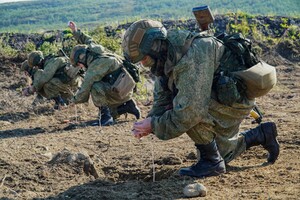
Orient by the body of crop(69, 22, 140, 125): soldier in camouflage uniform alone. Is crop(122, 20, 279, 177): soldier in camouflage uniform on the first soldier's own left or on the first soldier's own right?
on the first soldier's own left

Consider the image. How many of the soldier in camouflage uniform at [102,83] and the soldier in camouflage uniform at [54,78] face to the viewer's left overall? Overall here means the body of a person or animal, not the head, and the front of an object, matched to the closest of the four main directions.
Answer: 2

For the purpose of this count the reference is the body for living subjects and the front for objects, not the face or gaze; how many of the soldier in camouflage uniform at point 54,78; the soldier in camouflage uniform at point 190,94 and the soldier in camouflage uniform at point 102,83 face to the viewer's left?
3

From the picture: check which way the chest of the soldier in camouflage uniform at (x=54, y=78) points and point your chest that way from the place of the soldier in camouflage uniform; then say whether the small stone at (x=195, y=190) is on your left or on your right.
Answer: on your left

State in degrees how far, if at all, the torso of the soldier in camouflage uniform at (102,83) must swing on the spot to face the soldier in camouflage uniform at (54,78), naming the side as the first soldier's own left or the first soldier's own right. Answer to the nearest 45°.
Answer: approximately 45° to the first soldier's own right

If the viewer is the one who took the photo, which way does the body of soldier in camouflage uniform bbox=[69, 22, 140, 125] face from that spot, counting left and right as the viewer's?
facing to the left of the viewer

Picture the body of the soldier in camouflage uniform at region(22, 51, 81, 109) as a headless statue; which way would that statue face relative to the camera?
to the viewer's left

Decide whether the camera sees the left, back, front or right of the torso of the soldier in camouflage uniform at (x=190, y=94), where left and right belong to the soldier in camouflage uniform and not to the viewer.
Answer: left

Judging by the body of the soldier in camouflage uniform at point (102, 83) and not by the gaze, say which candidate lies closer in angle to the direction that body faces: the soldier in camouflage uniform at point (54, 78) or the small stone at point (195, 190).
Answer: the soldier in camouflage uniform
